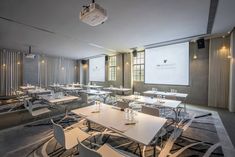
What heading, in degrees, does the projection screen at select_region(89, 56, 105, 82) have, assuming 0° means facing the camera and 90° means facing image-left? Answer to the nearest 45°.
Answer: approximately 45°

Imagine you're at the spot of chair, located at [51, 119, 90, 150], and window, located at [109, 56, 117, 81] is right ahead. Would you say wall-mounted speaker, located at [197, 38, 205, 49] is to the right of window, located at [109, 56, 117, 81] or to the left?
right

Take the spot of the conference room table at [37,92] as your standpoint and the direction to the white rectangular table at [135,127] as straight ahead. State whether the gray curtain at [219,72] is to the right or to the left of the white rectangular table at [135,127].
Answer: left

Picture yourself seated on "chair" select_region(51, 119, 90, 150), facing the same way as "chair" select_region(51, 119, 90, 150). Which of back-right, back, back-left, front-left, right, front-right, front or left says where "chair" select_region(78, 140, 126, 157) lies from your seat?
right

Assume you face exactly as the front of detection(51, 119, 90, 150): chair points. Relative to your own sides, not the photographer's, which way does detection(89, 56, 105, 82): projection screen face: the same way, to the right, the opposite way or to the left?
the opposite way

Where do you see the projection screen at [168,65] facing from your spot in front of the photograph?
facing the viewer and to the left of the viewer

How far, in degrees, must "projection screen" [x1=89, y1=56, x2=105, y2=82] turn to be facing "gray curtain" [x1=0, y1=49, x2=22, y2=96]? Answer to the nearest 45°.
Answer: approximately 45° to its right

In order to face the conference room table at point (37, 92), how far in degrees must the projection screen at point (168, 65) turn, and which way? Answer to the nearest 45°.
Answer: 0° — it already faces it

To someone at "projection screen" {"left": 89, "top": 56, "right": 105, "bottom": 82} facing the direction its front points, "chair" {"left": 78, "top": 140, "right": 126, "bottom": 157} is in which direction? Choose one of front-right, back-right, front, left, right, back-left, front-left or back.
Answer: front-left

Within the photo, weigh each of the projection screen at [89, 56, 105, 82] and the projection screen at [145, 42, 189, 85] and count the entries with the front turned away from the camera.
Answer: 0

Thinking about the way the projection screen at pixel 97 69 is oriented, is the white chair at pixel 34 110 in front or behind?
in front

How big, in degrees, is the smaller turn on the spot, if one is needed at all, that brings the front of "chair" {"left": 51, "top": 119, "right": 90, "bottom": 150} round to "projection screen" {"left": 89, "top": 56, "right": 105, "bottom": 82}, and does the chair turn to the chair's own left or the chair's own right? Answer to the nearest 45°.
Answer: approximately 45° to the chair's own left

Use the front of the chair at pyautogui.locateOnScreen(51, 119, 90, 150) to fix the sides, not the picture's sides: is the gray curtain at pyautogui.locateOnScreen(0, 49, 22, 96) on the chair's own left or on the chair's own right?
on the chair's own left

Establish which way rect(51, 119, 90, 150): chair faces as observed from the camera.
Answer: facing away from the viewer and to the right of the viewer

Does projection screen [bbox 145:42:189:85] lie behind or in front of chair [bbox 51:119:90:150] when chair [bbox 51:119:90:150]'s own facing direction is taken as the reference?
in front

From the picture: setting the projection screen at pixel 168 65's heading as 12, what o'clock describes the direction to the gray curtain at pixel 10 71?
The gray curtain is roughly at 1 o'clock from the projection screen.

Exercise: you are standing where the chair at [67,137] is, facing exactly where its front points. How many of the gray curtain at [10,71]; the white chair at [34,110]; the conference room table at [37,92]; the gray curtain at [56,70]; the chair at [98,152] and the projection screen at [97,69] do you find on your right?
1
